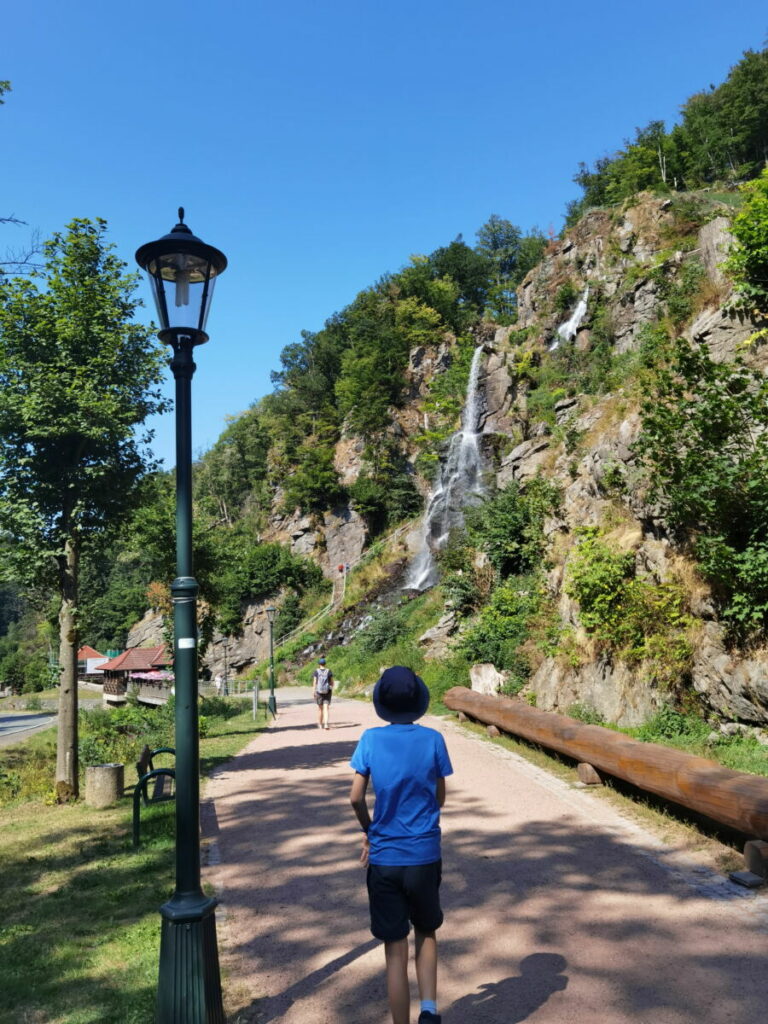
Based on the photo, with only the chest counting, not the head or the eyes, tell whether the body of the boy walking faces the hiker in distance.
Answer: yes

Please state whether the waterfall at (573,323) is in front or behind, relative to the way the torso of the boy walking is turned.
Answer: in front

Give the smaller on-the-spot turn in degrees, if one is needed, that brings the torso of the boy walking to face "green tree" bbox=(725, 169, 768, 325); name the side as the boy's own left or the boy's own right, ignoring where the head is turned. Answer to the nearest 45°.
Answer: approximately 45° to the boy's own right

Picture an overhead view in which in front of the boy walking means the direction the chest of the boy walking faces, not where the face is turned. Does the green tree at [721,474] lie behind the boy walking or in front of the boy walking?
in front

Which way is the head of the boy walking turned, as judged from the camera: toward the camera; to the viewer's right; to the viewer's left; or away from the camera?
away from the camera

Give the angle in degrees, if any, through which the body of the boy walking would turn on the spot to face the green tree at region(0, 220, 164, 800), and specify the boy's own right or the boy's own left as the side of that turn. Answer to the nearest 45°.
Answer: approximately 45° to the boy's own left

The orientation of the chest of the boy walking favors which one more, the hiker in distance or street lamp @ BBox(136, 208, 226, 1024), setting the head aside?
the hiker in distance

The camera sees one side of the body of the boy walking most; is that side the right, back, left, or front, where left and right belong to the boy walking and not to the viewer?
back

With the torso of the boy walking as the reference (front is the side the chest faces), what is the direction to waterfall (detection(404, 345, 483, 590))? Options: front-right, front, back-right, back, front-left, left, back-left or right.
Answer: front

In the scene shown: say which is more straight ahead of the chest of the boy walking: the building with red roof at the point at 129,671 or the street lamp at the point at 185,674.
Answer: the building with red roof
